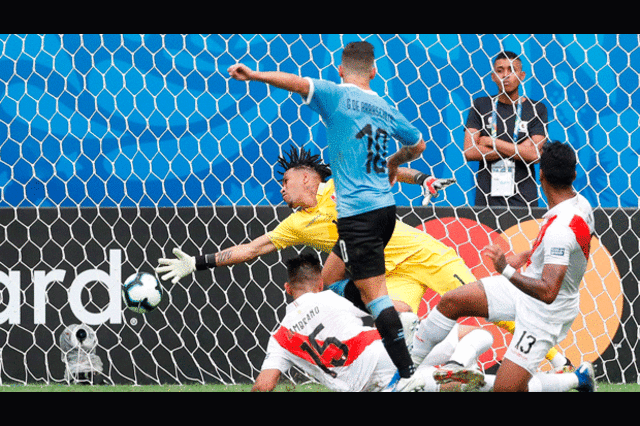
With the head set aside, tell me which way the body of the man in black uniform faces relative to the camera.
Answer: toward the camera

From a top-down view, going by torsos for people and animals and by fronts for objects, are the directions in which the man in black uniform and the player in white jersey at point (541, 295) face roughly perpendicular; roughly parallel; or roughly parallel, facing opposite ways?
roughly perpendicular

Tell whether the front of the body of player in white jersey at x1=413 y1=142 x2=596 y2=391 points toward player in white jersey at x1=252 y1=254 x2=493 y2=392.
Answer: yes

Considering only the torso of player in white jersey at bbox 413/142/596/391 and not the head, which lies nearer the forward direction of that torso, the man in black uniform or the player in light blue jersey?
the player in light blue jersey

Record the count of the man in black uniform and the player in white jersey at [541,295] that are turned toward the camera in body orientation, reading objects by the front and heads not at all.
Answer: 1

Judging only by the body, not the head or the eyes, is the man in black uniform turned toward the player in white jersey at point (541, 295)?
yes

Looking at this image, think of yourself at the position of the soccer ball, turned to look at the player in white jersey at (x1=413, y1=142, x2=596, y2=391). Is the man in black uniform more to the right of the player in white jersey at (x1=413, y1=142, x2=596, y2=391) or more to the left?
left

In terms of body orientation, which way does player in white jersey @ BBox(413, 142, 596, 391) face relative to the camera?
to the viewer's left

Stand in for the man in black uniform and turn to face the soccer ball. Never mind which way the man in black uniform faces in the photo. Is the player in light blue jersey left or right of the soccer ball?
left

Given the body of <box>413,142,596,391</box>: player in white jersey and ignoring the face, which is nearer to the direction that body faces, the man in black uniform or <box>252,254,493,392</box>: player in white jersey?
the player in white jersey

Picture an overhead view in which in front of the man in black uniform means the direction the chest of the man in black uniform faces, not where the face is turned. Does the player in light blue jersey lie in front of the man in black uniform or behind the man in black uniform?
in front
